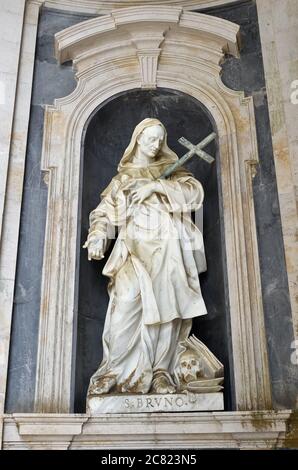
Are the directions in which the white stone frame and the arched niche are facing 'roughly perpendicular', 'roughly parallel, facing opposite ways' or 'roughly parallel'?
roughly parallel

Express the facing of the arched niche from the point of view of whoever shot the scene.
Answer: facing the viewer

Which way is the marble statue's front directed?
toward the camera

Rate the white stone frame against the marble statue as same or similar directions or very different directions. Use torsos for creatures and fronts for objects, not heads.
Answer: same or similar directions
